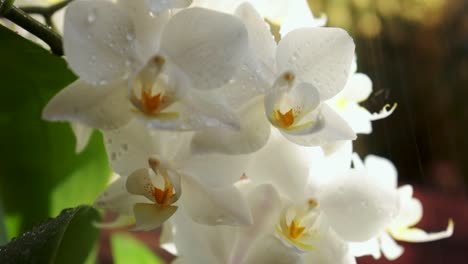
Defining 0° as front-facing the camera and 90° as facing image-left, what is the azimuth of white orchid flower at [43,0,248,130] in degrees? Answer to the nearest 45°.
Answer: approximately 0°

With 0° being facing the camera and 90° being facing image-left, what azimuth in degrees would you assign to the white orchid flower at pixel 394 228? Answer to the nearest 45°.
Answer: approximately 270°
